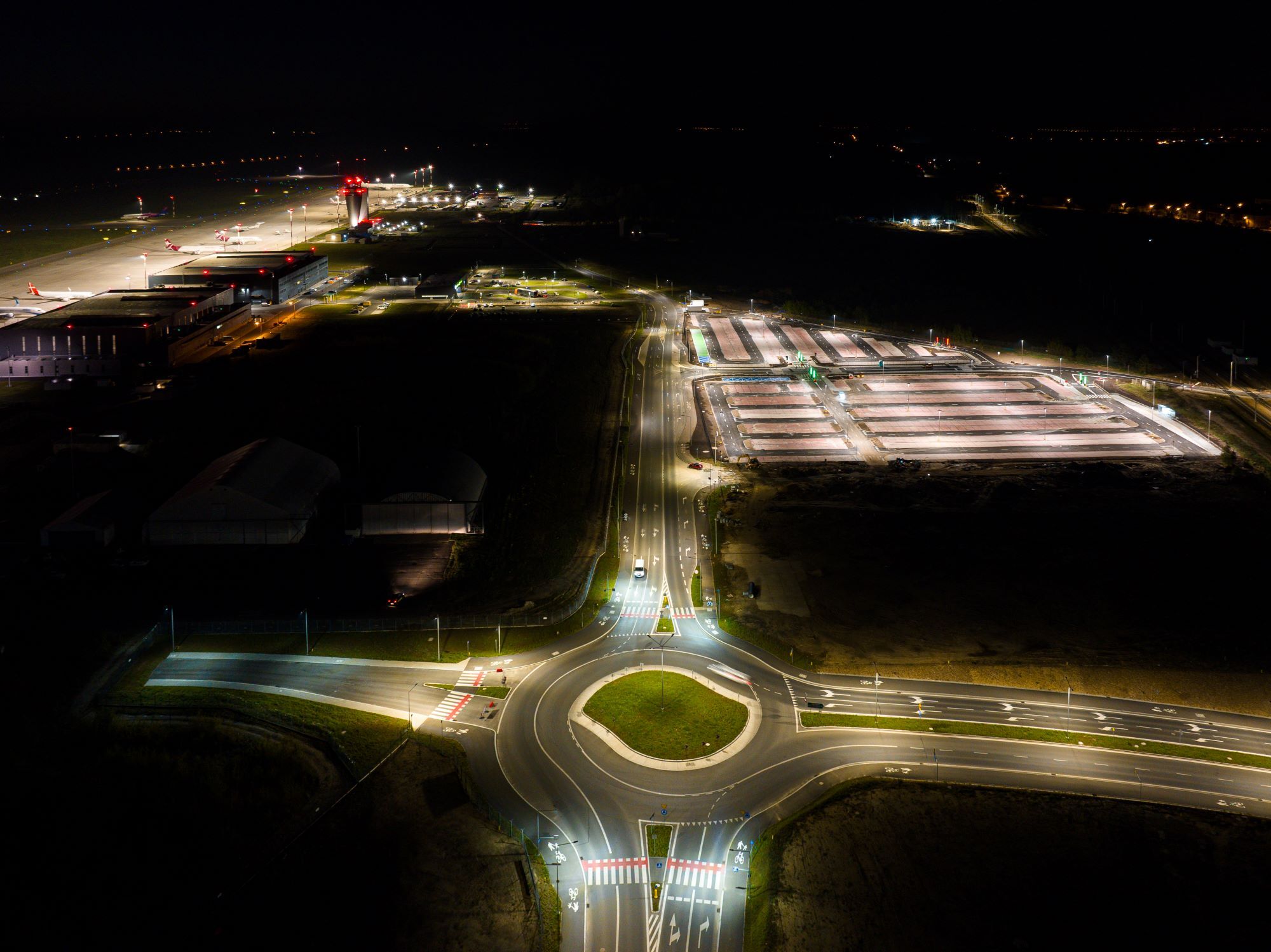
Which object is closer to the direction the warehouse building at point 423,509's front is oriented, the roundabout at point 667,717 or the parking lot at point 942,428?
the roundabout

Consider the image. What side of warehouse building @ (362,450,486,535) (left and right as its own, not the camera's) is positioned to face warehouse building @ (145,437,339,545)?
right

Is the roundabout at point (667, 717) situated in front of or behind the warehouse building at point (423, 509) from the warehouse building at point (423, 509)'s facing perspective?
in front

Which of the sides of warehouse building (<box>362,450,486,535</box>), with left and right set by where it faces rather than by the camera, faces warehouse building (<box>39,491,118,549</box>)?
right

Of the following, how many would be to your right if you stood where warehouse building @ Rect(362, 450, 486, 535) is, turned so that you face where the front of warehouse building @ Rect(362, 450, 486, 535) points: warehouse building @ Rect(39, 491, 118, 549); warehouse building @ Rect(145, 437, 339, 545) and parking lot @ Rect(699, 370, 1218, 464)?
2

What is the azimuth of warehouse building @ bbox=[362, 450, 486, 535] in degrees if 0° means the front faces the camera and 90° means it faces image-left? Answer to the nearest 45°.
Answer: approximately 0°

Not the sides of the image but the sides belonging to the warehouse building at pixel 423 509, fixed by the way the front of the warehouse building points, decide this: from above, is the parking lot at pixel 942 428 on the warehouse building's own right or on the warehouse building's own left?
on the warehouse building's own left
